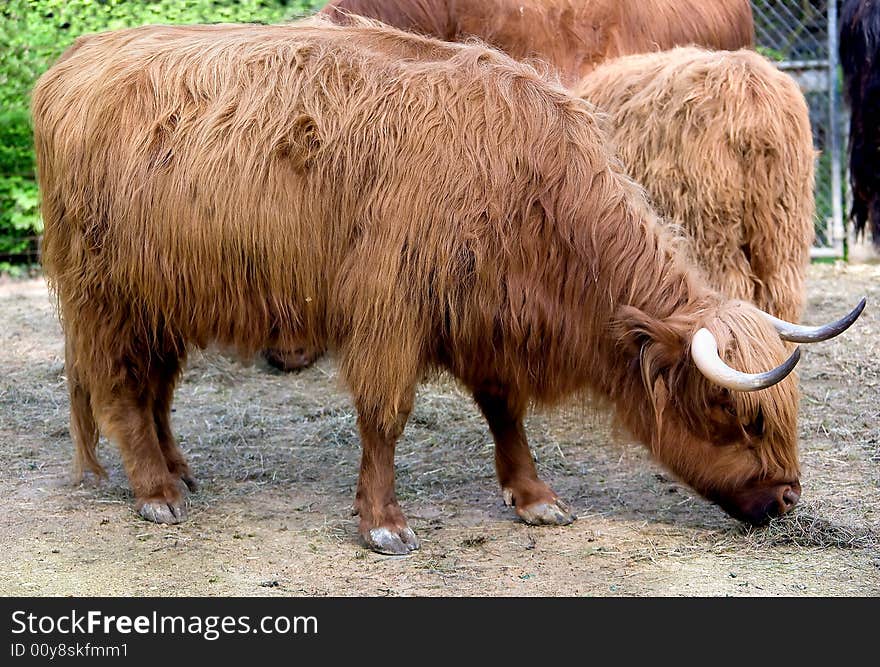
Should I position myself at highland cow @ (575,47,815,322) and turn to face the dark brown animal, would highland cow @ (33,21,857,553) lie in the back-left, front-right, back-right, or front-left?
back-left

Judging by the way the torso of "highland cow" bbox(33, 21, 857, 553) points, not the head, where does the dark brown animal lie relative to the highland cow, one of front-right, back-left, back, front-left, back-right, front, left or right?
front-left

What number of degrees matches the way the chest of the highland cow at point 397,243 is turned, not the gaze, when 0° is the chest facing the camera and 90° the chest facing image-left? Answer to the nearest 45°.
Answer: approximately 270°

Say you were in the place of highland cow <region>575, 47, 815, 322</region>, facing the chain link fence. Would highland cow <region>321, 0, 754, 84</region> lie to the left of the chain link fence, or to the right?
left

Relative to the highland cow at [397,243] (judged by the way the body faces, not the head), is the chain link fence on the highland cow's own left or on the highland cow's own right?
on the highland cow's own left

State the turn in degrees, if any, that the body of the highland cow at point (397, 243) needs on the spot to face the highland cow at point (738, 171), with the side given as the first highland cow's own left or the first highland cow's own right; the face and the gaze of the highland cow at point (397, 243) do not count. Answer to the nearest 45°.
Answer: approximately 45° to the first highland cow's own left

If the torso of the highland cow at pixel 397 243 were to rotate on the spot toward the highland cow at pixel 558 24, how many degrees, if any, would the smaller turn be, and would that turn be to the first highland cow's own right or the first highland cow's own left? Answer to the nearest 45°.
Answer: approximately 90° to the first highland cow's own left

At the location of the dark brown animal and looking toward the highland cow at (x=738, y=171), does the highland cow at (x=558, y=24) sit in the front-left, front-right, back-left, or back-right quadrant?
front-right

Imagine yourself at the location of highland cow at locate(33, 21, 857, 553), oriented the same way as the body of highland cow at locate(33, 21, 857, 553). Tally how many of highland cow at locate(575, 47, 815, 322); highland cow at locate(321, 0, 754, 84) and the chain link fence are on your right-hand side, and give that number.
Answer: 0

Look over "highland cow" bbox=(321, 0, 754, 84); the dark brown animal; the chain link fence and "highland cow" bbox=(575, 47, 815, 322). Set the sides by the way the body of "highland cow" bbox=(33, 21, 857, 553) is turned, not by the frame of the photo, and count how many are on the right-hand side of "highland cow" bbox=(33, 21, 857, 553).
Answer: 0

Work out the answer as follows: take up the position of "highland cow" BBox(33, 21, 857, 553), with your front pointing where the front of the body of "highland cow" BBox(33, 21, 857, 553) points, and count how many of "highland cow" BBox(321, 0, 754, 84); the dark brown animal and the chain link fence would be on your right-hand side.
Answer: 0

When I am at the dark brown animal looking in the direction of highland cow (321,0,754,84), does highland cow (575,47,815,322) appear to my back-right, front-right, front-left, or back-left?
front-left

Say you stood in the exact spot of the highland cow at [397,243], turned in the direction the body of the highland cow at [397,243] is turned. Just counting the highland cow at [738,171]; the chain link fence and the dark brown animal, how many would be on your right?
0
